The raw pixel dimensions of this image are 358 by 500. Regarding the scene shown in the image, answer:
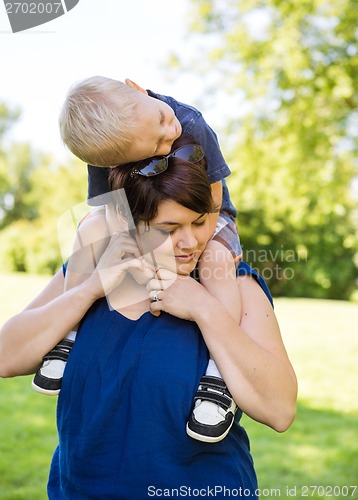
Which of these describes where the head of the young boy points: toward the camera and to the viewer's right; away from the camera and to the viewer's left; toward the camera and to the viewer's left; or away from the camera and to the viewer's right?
toward the camera and to the viewer's right

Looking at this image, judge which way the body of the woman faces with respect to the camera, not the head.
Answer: toward the camera

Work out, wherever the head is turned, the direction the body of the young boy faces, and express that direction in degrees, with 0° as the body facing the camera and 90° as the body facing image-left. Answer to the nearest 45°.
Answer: approximately 0°
